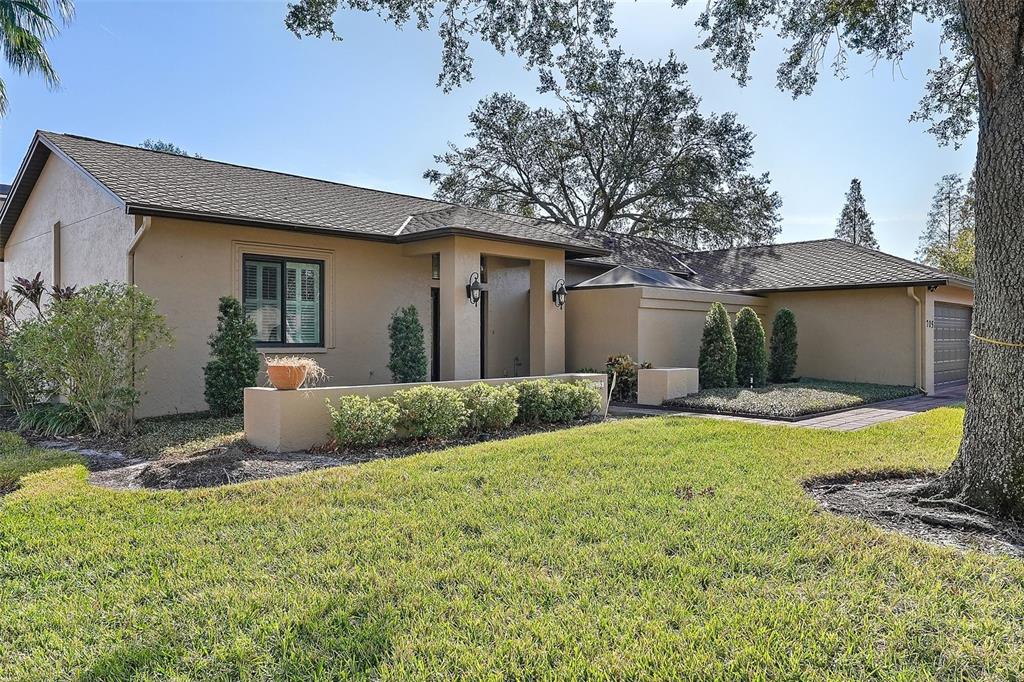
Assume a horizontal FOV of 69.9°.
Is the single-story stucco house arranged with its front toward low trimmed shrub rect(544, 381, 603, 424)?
yes

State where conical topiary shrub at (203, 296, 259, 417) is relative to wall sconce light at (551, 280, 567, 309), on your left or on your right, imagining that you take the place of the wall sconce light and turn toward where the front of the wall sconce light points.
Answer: on your right

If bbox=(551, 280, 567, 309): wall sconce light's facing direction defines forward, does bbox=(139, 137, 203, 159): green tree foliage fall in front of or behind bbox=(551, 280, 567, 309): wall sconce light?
behind

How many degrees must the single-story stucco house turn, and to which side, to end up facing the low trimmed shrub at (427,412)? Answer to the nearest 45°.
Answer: approximately 45° to its right

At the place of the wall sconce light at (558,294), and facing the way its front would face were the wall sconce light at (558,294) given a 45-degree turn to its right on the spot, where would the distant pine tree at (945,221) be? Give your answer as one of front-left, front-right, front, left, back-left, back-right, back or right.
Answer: back-left

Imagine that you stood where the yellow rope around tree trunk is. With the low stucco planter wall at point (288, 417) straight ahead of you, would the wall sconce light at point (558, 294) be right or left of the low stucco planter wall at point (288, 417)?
right
